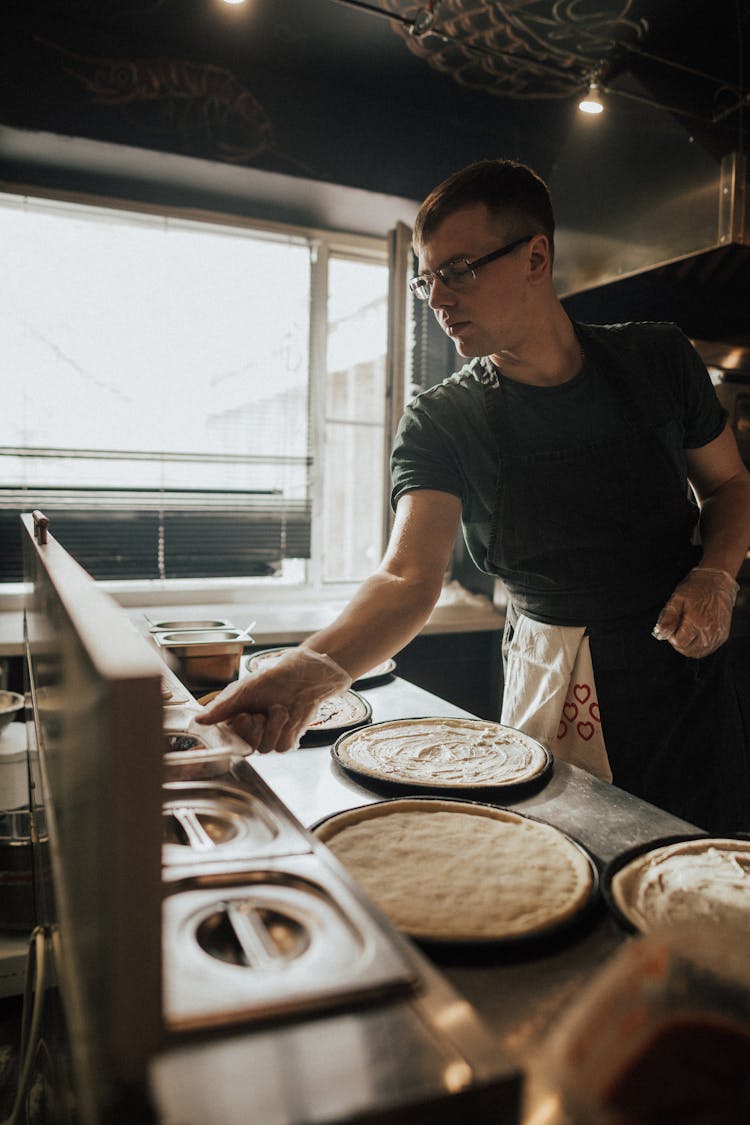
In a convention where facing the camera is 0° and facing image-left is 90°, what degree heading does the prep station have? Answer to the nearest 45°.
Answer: approximately 270°

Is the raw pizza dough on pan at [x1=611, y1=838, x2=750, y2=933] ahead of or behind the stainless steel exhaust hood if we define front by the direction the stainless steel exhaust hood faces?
ahead

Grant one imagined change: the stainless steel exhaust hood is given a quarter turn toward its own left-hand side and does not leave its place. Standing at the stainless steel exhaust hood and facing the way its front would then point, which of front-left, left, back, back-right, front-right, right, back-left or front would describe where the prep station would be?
front-right

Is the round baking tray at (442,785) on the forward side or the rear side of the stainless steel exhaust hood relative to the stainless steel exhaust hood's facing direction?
on the forward side

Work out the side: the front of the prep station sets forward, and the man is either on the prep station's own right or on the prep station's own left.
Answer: on the prep station's own left

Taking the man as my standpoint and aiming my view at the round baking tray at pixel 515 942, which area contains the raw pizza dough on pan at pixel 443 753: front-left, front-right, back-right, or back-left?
front-right

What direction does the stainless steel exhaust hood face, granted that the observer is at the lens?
facing the viewer and to the left of the viewer

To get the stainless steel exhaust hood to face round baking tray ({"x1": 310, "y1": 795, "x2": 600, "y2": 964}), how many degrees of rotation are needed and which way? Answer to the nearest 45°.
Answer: approximately 45° to its left

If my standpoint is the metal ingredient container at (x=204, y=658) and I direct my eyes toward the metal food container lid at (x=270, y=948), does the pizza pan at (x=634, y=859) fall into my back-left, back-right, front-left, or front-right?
front-left
